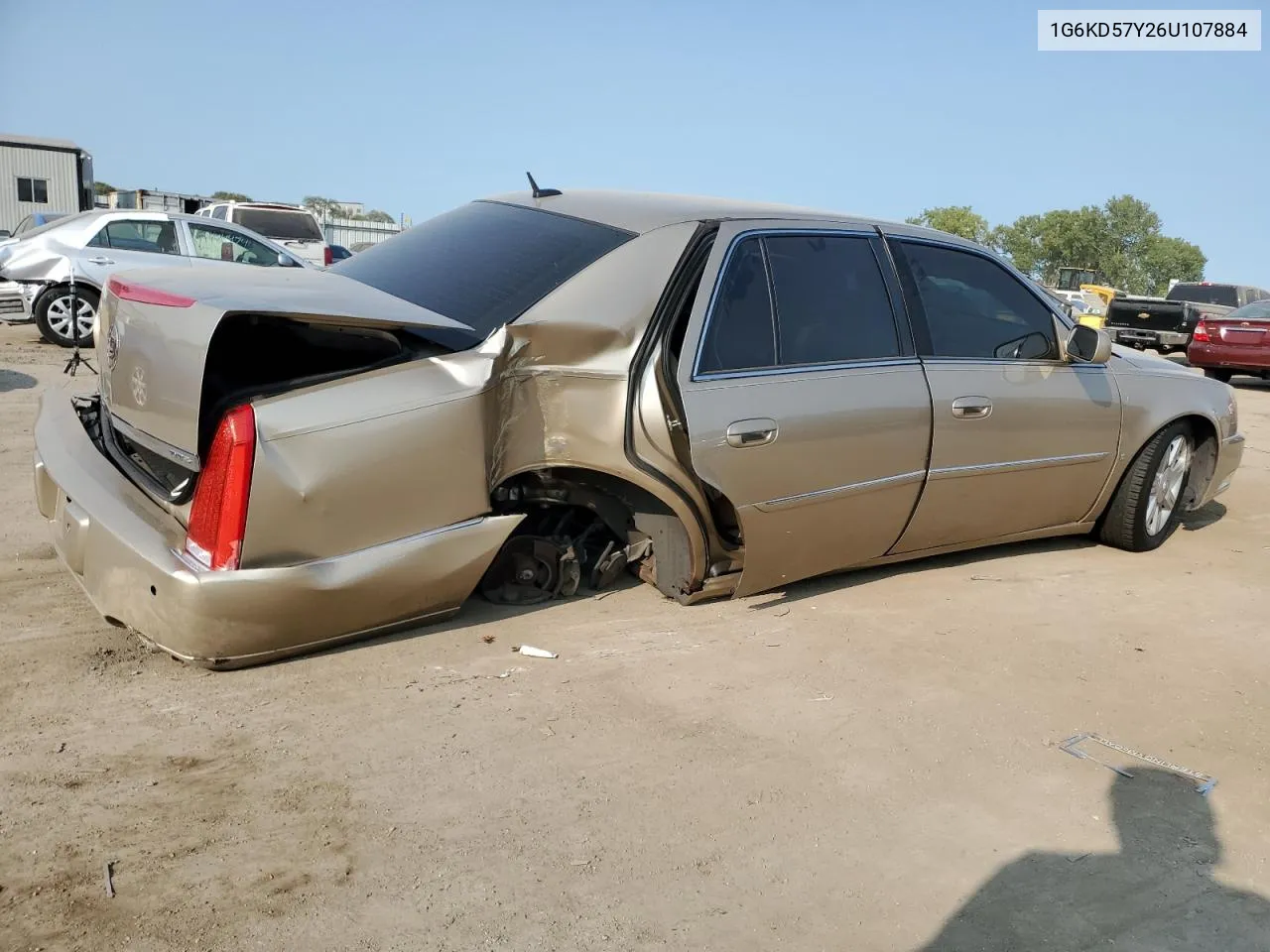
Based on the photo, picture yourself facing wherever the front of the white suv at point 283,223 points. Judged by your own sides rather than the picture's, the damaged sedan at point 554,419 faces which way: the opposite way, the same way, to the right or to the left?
to the right

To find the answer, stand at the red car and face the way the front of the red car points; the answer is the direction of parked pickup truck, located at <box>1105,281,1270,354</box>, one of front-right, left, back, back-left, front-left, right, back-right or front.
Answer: front-left

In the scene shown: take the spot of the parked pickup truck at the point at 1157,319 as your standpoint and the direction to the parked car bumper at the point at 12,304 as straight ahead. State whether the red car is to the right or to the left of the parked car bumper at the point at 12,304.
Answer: left

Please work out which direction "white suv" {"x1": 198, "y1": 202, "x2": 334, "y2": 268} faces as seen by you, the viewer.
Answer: facing away from the viewer and to the left of the viewer

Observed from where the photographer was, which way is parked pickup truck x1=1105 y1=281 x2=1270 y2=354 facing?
facing away from the viewer and to the right of the viewer

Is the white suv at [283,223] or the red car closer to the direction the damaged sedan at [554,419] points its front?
the red car
